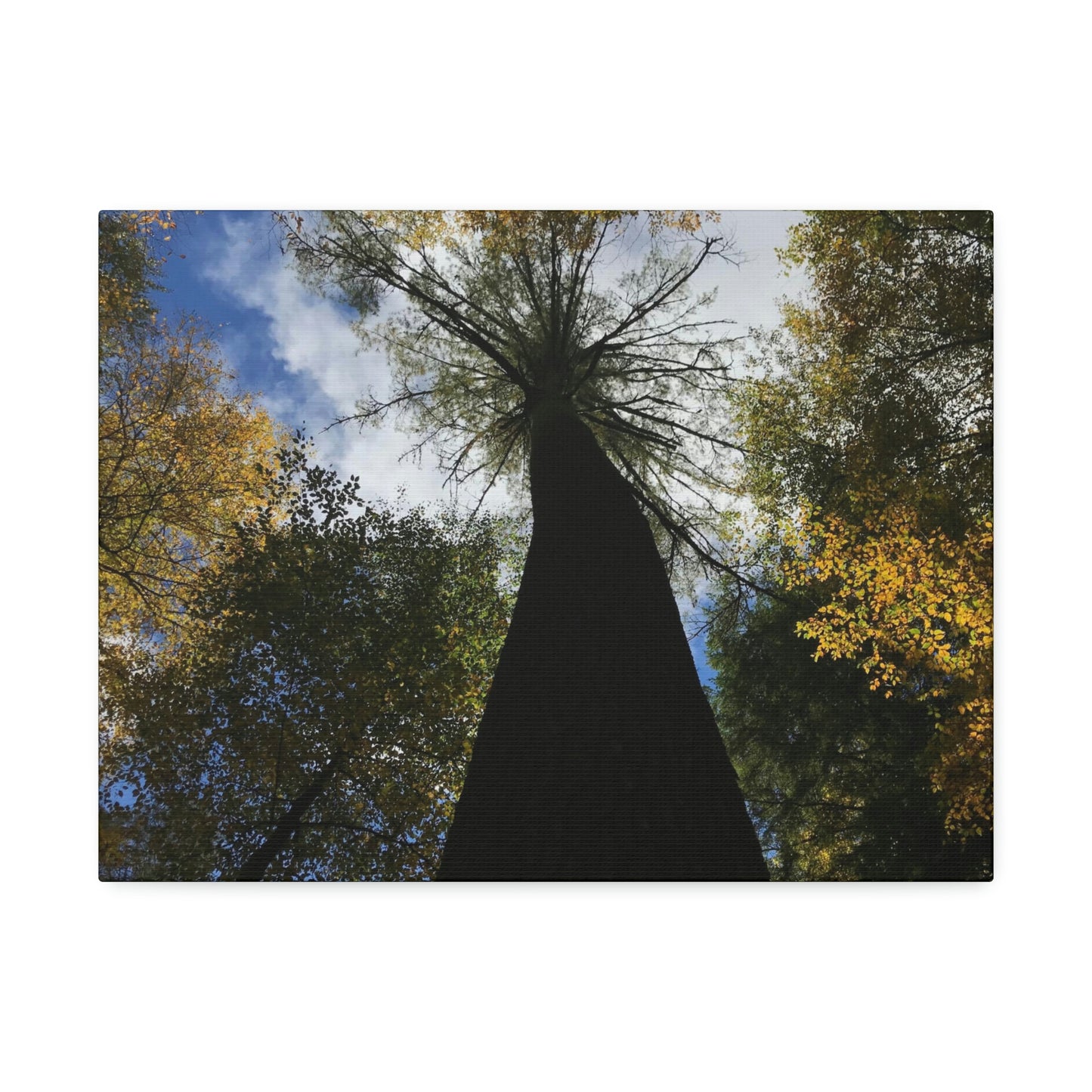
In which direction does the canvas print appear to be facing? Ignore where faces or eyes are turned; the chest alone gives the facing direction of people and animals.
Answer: toward the camera
